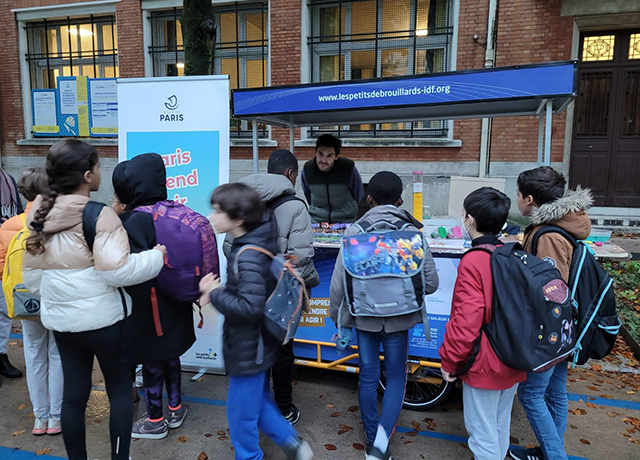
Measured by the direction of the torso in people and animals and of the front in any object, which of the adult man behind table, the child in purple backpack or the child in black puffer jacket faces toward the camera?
the adult man behind table

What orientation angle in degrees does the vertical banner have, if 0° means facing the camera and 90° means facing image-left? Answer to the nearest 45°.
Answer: approximately 0°

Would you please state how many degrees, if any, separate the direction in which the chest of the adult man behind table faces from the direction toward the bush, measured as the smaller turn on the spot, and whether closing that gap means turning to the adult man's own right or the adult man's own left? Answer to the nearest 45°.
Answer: approximately 90° to the adult man's own left

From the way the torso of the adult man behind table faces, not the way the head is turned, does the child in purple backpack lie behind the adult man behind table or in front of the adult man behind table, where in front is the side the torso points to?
in front

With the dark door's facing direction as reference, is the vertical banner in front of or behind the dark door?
in front

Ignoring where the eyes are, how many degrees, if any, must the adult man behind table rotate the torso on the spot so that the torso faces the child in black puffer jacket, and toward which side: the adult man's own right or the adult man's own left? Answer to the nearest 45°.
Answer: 0° — they already face them

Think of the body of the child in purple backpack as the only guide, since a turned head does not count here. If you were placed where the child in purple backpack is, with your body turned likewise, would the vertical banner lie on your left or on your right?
on your right

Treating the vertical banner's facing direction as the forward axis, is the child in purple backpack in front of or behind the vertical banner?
in front

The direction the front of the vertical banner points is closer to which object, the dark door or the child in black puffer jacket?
the child in black puffer jacket

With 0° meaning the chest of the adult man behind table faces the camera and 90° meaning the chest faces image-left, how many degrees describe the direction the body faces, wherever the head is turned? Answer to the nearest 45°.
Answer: approximately 0°

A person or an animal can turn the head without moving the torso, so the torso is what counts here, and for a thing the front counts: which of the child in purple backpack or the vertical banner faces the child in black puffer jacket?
the vertical banner

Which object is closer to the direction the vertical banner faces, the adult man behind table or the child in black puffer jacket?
the child in black puffer jacket
